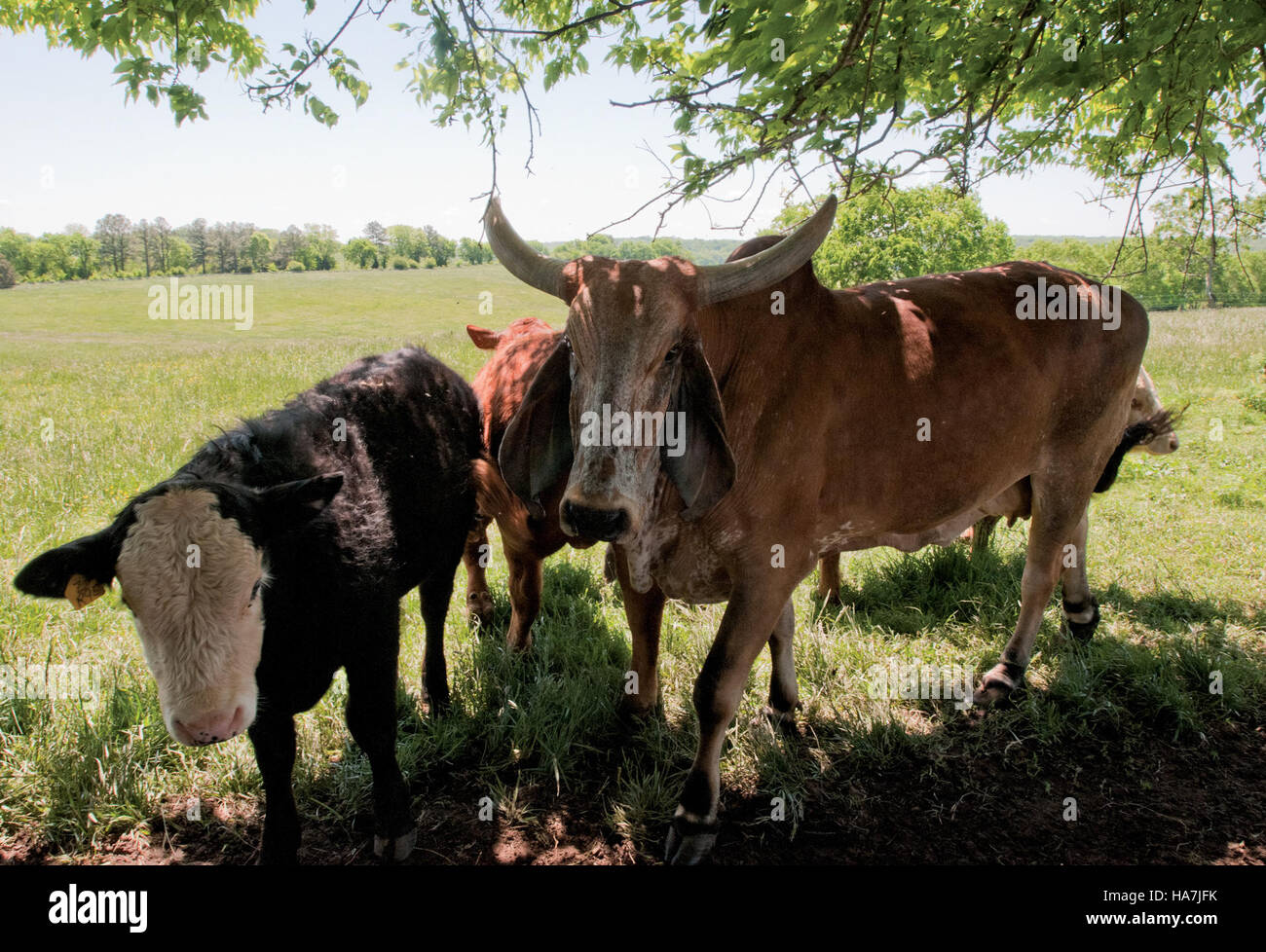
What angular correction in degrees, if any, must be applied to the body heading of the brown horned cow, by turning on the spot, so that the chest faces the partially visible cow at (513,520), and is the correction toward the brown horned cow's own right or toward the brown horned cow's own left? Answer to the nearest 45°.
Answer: approximately 90° to the brown horned cow's own right

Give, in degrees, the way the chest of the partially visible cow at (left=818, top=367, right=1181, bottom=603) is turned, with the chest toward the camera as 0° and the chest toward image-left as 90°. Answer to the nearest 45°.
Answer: approximately 270°

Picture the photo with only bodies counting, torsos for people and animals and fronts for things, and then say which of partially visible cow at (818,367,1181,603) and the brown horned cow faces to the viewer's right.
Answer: the partially visible cow

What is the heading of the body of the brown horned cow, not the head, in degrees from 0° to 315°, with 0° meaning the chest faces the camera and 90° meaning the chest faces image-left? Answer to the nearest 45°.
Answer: approximately 45°

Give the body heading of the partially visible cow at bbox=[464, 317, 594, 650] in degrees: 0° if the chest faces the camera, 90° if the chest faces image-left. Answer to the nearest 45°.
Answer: approximately 45°

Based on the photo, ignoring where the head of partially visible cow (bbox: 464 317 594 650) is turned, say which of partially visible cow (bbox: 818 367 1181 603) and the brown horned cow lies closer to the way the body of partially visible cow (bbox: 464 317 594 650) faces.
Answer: the brown horned cow

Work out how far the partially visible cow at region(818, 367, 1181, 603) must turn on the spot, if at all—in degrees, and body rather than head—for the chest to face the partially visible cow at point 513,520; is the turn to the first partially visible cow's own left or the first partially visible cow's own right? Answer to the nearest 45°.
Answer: approximately 135° to the first partially visible cow's own right

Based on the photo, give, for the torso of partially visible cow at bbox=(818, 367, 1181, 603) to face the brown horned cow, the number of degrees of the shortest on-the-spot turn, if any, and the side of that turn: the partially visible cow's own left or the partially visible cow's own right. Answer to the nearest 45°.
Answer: approximately 90° to the partially visible cow's own right
